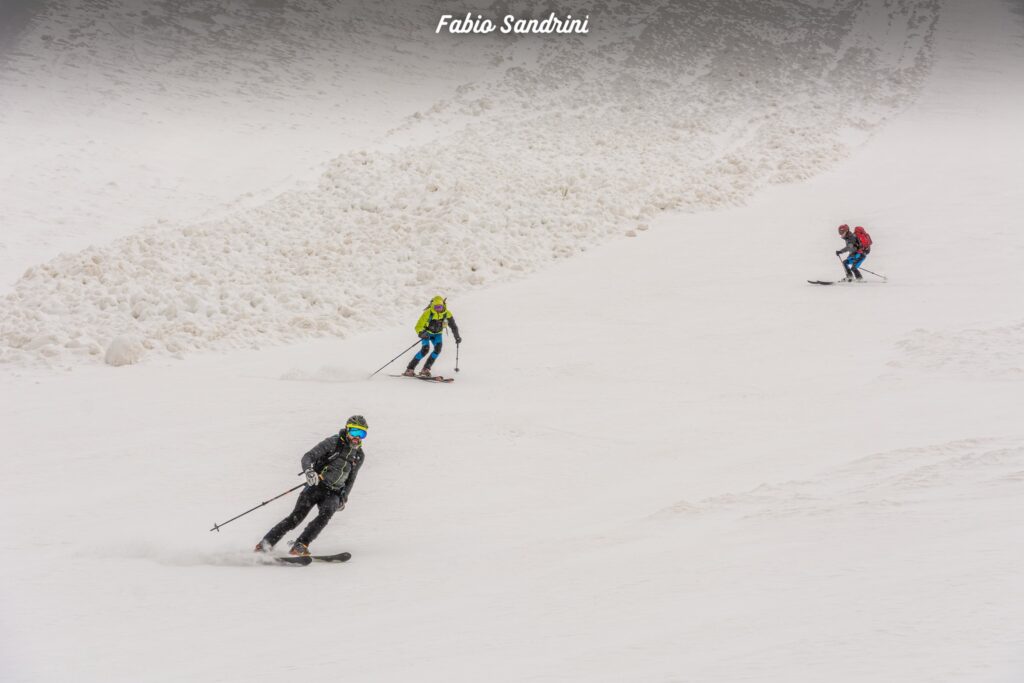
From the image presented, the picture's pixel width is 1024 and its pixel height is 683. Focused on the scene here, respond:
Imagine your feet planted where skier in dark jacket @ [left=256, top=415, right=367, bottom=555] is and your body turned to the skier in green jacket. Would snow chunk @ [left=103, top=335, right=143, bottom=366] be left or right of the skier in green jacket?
left

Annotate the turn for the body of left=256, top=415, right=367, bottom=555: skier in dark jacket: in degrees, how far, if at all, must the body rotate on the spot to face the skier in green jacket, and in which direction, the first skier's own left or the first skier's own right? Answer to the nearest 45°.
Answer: approximately 135° to the first skier's own left

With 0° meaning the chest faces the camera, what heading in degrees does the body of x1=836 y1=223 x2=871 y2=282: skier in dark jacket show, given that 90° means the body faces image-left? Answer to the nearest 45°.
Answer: approximately 45°

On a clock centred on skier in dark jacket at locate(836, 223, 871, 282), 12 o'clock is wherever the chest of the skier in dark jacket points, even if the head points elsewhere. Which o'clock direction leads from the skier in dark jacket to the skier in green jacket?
The skier in green jacket is roughly at 10 o'clock from the skier in dark jacket.

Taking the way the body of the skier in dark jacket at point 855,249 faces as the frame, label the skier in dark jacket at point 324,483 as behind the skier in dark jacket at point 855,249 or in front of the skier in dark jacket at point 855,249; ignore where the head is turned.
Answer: in front

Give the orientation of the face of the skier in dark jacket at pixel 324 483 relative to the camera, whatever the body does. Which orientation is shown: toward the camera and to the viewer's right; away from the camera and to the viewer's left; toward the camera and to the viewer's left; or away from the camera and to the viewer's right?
toward the camera and to the viewer's right

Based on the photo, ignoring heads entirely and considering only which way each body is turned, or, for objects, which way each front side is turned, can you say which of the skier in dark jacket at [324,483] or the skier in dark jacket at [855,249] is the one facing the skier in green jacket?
the skier in dark jacket at [855,249]

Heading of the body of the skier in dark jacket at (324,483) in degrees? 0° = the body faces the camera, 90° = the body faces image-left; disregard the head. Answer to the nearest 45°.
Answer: approximately 315°

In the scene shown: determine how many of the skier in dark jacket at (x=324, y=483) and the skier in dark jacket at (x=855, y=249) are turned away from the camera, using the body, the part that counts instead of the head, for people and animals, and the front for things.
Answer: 0

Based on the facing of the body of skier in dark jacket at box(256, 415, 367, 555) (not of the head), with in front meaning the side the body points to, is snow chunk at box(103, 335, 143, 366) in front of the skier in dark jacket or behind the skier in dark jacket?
behind
